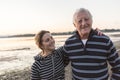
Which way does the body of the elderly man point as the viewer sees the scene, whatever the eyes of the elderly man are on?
toward the camera

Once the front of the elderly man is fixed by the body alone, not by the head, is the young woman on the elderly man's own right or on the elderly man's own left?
on the elderly man's own right

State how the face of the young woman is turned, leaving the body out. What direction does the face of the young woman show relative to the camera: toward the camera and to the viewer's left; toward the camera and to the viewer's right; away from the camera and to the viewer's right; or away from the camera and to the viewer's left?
toward the camera and to the viewer's right
